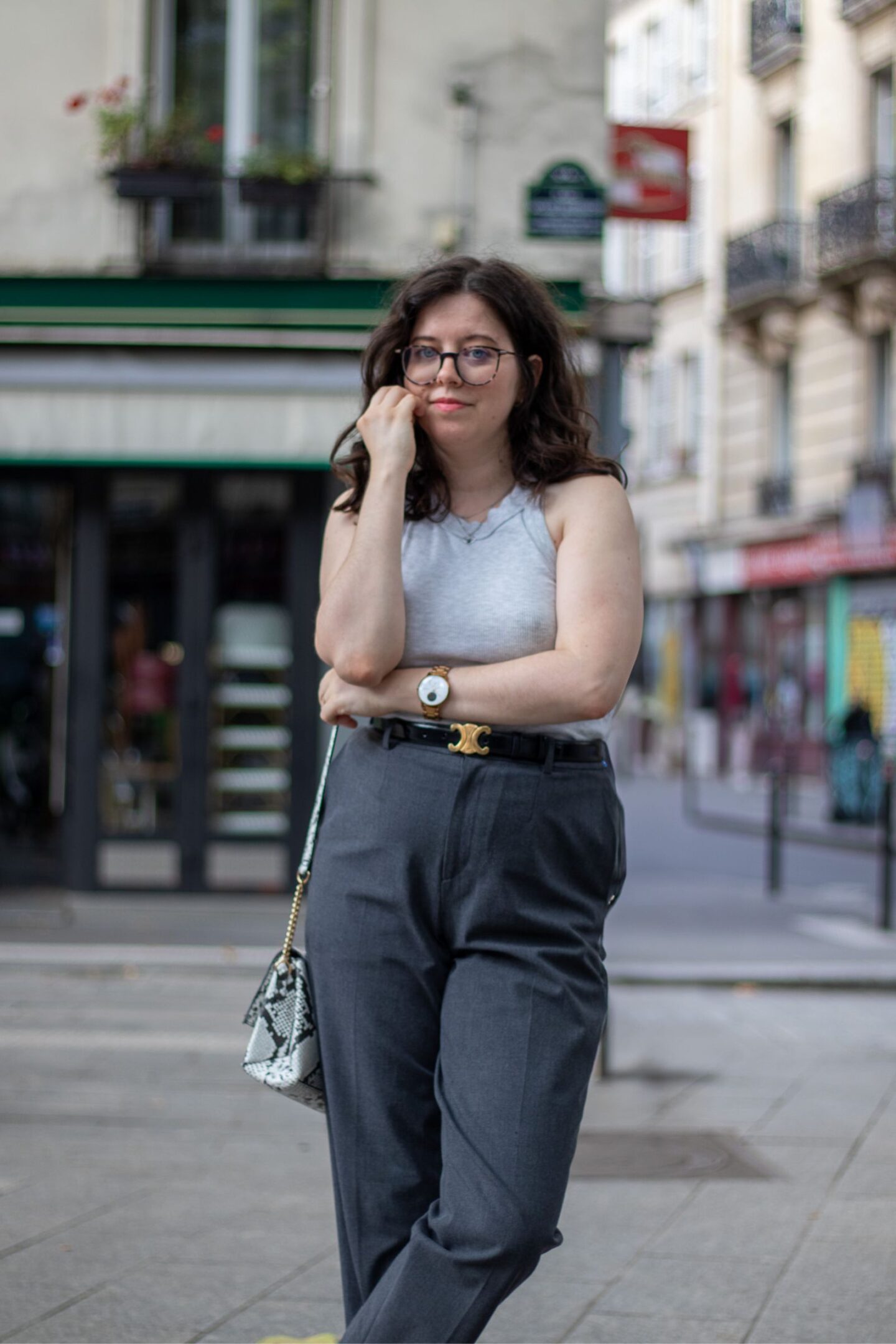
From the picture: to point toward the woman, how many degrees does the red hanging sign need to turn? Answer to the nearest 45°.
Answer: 0° — it already faces them

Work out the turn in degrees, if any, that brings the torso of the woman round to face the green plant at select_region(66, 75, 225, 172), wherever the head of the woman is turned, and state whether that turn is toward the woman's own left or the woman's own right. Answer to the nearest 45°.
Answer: approximately 180°

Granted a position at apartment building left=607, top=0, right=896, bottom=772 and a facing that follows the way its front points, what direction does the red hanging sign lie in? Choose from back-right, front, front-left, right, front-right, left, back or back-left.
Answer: front-left

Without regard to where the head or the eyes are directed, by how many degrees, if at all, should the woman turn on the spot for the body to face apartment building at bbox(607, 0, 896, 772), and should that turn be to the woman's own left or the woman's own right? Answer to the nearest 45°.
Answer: approximately 180°

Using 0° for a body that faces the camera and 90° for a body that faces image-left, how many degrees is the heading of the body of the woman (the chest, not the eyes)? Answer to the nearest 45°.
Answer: approximately 0°

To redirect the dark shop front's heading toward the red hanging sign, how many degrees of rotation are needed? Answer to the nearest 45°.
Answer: approximately 45° to its left

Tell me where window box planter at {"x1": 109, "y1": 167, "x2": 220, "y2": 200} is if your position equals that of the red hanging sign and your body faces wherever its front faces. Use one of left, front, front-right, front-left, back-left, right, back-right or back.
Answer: back-right

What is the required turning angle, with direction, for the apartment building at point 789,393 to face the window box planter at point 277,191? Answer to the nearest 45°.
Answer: approximately 45° to its left

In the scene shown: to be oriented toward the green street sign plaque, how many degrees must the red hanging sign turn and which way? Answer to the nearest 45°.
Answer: approximately 135° to its right

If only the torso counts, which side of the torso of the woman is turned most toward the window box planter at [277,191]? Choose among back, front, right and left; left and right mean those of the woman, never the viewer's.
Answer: back
